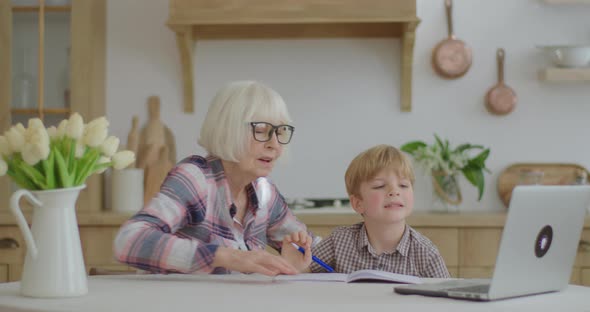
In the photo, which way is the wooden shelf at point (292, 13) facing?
toward the camera

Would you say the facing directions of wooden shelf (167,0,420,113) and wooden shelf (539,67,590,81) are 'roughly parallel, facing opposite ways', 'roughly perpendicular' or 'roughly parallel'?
roughly parallel

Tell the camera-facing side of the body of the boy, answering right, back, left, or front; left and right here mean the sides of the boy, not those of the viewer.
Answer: front

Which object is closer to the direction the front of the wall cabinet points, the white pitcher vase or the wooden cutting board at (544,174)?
the white pitcher vase

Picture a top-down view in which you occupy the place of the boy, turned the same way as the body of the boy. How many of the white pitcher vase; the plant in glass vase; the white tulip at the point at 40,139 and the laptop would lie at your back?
1

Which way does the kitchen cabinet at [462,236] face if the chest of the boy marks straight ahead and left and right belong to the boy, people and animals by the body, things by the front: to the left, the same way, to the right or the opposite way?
the same way

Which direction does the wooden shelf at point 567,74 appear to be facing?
toward the camera

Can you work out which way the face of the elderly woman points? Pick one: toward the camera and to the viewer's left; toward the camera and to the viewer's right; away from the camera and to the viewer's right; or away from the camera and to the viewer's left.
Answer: toward the camera and to the viewer's right

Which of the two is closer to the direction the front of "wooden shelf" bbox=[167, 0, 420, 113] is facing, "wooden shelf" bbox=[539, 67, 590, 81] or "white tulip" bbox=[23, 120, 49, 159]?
the white tulip

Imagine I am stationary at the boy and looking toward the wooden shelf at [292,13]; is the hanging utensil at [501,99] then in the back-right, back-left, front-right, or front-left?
front-right

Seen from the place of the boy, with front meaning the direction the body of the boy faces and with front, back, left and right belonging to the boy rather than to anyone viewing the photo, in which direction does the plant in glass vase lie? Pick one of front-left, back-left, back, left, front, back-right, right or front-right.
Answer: back

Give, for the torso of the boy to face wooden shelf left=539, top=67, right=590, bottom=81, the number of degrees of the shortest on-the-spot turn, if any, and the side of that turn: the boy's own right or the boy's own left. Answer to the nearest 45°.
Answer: approximately 135° to the boy's own left

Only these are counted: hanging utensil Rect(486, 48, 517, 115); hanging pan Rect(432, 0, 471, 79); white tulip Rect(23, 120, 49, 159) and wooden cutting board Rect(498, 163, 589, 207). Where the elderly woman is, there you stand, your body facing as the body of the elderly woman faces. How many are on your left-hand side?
3

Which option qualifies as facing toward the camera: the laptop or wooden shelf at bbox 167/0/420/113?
the wooden shelf

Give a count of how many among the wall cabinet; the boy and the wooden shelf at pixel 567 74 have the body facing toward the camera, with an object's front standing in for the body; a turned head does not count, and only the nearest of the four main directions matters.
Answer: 3

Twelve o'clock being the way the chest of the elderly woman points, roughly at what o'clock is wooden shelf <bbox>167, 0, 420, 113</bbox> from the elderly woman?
The wooden shelf is roughly at 8 o'clock from the elderly woman.

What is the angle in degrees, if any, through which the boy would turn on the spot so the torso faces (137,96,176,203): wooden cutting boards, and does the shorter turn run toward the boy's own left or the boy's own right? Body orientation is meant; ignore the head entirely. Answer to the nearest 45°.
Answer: approximately 135° to the boy's own right

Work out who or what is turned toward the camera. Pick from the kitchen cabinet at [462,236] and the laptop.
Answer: the kitchen cabinet
